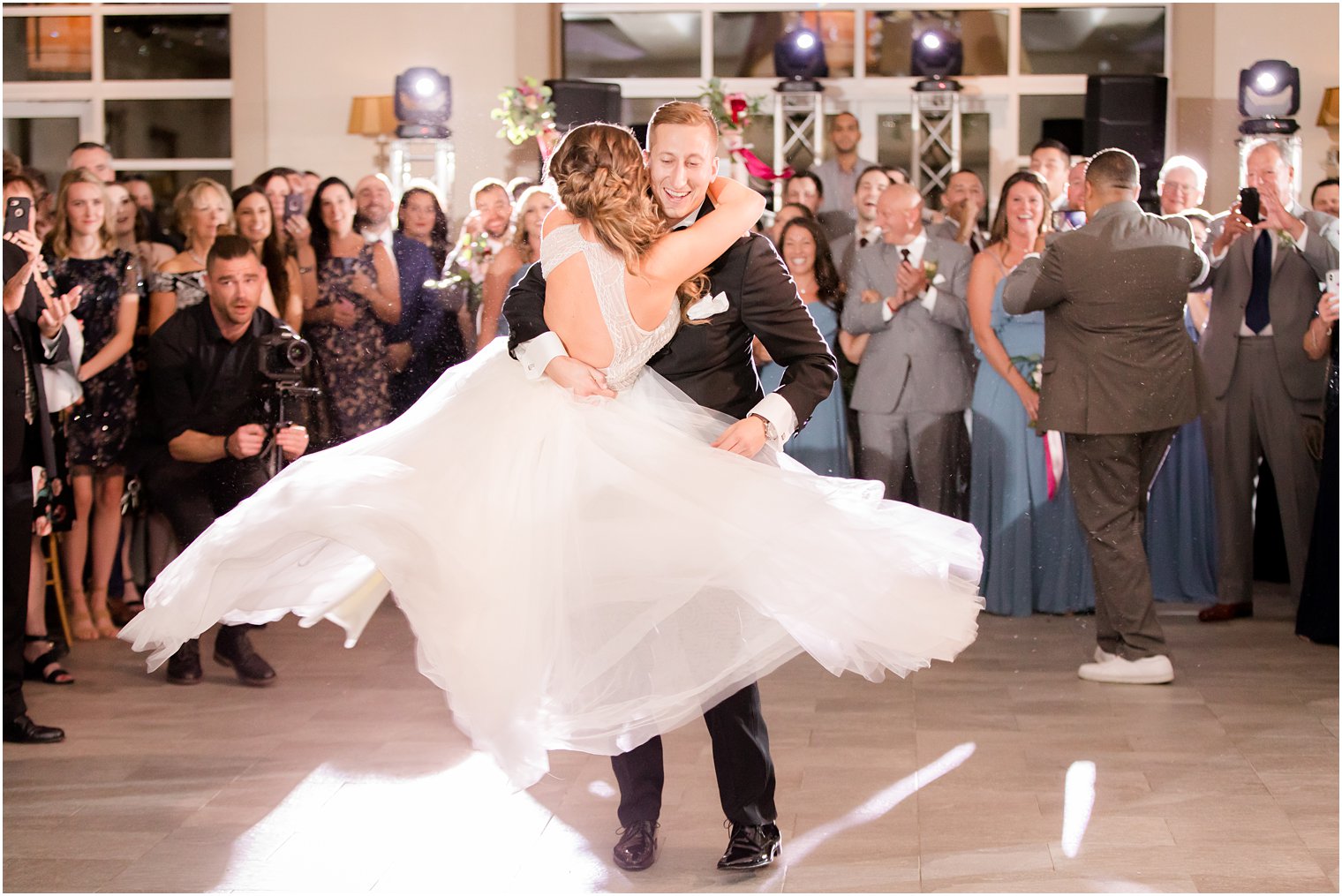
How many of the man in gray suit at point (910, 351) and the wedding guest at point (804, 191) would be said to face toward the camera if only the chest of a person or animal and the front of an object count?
2

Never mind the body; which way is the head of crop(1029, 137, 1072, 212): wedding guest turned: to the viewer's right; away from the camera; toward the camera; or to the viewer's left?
toward the camera

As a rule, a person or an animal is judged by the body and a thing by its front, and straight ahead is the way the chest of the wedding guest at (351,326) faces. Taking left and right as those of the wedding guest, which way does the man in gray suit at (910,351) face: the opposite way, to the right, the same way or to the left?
the same way

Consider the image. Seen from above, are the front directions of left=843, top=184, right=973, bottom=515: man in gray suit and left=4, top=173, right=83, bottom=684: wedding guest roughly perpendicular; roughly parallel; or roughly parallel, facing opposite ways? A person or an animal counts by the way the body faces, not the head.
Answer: roughly perpendicular

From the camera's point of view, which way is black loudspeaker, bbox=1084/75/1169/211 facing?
toward the camera

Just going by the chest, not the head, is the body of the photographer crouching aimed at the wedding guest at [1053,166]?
no

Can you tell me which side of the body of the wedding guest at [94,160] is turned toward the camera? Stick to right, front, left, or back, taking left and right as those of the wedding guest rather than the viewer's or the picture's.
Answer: front

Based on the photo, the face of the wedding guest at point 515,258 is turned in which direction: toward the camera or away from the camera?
toward the camera

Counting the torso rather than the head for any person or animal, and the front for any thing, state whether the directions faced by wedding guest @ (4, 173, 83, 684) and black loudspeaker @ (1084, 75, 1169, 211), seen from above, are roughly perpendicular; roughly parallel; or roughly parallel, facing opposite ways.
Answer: roughly perpendicular

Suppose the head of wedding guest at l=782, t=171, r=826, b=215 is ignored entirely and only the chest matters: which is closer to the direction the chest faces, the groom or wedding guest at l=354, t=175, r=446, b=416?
the groom

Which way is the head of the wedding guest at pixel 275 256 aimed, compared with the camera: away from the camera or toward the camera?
toward the camera

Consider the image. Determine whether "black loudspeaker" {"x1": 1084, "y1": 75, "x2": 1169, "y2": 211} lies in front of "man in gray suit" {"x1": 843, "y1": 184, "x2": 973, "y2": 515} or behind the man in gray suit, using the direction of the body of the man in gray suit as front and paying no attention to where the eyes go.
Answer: behind

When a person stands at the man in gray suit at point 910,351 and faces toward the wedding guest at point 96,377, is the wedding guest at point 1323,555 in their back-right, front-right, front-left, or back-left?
back-left

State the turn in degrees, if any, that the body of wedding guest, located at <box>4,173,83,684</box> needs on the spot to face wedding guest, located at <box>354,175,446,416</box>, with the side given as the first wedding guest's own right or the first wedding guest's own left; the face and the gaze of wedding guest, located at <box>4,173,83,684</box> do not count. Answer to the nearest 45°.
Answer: approximately 90° to the first wedding guest's own left

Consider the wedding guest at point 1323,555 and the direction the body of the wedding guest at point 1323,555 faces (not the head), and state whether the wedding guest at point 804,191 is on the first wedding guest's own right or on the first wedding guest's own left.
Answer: on the first wedding guest's own right

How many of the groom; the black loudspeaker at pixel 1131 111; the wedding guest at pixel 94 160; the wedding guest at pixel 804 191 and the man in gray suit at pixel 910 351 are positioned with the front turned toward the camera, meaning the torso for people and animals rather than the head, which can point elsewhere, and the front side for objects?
5

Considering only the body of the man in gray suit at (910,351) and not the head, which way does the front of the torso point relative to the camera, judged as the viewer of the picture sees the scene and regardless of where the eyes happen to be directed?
toward the camera
